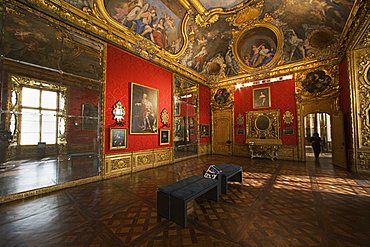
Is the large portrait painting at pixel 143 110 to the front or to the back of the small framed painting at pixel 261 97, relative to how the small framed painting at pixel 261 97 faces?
to the front

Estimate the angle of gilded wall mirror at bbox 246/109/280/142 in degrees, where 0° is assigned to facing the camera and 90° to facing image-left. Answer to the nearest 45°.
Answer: approximately 0°

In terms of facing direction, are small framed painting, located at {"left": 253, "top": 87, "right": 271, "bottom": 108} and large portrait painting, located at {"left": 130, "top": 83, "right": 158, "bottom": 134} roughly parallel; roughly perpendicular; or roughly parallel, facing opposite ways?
roughly perpendicular

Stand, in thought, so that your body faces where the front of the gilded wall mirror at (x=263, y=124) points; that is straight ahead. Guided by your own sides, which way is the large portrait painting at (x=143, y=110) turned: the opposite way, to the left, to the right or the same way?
to the left

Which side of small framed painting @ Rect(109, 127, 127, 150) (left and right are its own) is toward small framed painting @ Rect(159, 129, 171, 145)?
left

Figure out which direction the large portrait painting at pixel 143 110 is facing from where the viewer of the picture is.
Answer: facing the viewer and to the right of the viewer

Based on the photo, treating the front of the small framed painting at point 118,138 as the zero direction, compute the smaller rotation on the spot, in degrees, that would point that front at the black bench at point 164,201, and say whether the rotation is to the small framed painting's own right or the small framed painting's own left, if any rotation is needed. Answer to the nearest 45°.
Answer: approximately 45° to the small framed painting's own right

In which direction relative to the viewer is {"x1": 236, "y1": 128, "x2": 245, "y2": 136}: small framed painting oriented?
toward the camera

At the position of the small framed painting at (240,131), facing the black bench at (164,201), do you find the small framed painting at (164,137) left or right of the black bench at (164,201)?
right

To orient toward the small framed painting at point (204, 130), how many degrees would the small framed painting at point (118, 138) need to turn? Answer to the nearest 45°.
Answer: approximately 90° to its left

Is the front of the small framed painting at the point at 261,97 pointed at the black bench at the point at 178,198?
yes

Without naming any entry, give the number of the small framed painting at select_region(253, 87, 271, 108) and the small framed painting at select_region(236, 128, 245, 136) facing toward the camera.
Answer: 2

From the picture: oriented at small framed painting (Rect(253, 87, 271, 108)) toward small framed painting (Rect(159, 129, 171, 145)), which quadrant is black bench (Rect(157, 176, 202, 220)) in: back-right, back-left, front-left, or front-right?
front-left

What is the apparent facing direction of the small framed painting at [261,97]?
toward the camera
